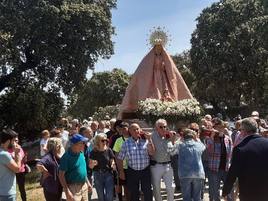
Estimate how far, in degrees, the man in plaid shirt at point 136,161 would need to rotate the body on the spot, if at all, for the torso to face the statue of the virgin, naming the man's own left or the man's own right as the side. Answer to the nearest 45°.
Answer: approximately 180°

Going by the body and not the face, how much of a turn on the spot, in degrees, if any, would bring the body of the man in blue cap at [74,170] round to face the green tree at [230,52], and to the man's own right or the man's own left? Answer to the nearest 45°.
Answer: approximately 90° to the man's own left

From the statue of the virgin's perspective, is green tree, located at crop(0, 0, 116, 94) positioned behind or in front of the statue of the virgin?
behind

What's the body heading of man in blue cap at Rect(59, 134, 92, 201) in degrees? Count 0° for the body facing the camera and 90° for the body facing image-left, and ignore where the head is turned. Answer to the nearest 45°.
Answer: approximately 315°

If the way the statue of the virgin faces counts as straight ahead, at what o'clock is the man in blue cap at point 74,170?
The man in blue cap is roughly at 2 o'clock from the statue of the virgin.

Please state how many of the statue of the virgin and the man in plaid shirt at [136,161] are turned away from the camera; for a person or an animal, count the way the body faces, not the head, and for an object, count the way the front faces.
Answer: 0

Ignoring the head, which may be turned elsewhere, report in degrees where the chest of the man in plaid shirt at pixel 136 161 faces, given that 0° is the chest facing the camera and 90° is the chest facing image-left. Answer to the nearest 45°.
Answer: approximately 0°

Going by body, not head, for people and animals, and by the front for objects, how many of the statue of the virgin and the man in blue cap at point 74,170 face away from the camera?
0

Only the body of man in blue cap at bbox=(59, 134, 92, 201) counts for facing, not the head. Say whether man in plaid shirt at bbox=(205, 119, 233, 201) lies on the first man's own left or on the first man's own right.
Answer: on the first man's own left

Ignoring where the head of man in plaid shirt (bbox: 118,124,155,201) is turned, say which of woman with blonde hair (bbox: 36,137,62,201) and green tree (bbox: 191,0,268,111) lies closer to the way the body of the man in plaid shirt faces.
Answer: the woman with blonde hair

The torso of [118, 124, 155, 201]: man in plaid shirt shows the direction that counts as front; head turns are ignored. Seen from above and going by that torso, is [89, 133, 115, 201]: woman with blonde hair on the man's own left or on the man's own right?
on the man's own right

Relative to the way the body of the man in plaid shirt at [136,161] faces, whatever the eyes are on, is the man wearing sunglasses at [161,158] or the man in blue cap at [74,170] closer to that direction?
the man in blue cap
